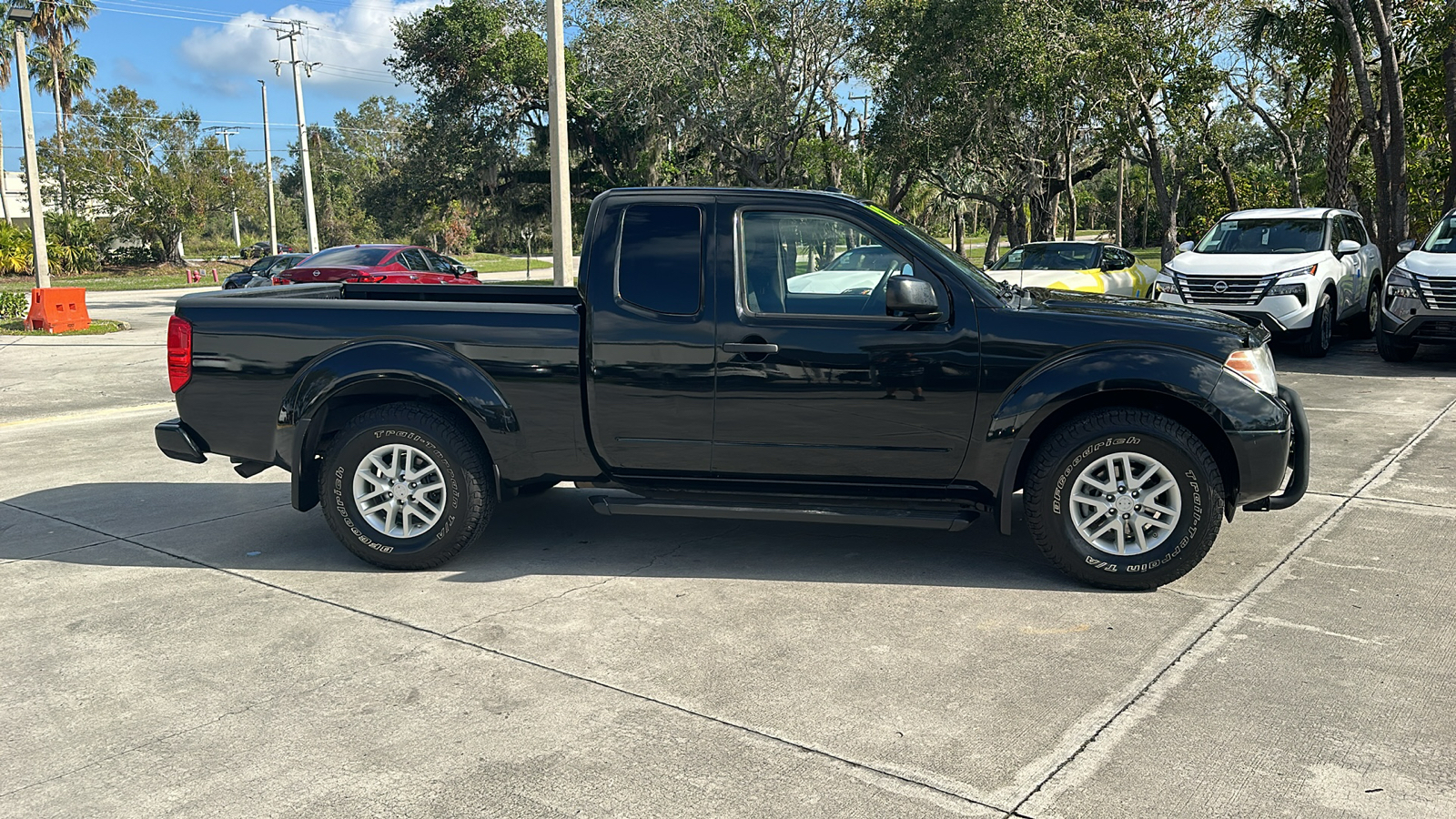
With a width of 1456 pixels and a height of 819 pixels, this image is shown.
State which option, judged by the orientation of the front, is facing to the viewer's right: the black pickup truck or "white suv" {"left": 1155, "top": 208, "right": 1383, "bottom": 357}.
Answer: the black pickup truck

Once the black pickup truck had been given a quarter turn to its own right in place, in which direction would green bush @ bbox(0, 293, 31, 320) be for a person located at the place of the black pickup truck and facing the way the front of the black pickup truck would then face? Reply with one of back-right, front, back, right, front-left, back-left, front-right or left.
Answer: back-right

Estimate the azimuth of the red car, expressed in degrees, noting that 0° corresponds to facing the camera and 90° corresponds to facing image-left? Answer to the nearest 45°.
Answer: approximately 225°

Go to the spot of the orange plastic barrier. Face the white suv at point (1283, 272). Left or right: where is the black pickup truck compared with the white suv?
right

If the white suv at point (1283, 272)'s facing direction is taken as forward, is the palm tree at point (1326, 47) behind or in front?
behind

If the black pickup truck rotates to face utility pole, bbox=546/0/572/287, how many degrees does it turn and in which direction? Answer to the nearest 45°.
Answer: approximately 90° to its left

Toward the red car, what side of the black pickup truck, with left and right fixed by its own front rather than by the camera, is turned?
left

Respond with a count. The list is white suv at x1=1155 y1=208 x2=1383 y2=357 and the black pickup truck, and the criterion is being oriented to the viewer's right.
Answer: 1

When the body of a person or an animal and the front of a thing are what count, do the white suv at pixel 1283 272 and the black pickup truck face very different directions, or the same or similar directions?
very different directions

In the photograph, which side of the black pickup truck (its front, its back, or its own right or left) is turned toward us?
right

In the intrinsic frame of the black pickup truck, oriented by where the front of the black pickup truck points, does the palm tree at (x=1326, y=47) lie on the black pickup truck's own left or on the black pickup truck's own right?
on the black pickup truck's own left
